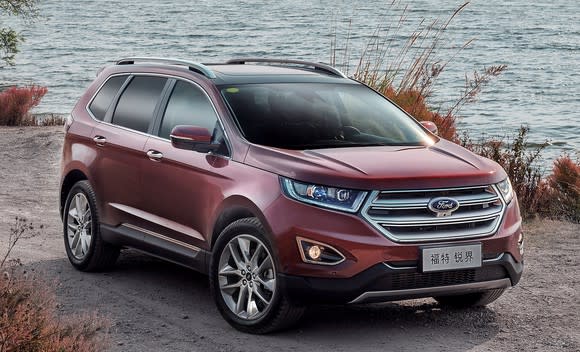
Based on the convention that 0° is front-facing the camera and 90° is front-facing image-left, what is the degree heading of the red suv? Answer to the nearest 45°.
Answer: approximately 315°
